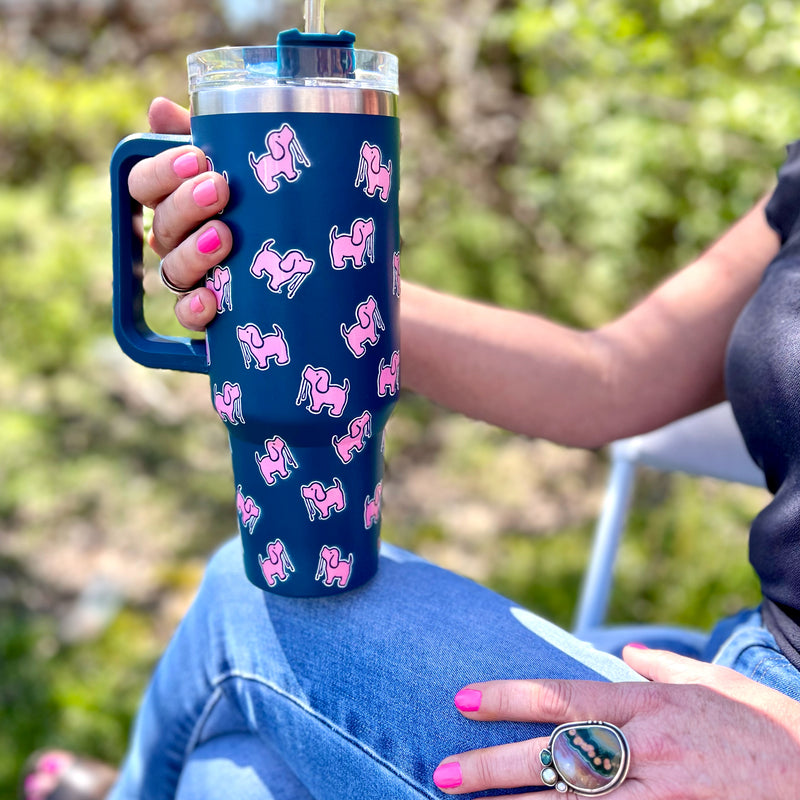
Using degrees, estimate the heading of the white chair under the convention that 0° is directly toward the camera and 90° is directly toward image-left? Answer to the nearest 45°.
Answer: approximately 90°
